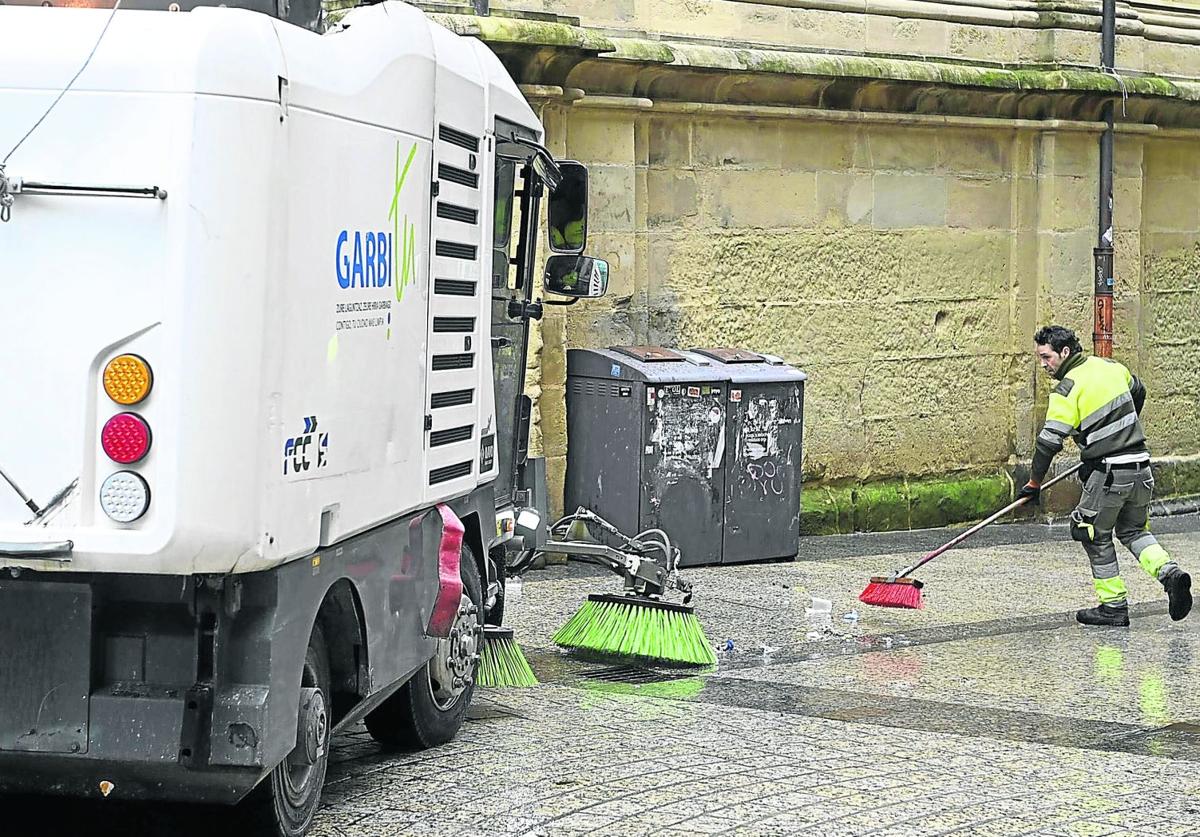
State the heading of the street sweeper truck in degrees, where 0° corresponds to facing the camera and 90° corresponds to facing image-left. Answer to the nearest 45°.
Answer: approximately 225°

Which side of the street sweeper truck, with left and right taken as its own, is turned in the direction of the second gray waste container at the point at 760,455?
front

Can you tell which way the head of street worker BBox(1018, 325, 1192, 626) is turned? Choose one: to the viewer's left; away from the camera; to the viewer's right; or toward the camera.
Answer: to the viewer's left

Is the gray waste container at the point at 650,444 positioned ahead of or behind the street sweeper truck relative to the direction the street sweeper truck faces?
ahead

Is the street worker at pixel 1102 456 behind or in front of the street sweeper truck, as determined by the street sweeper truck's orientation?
in front
